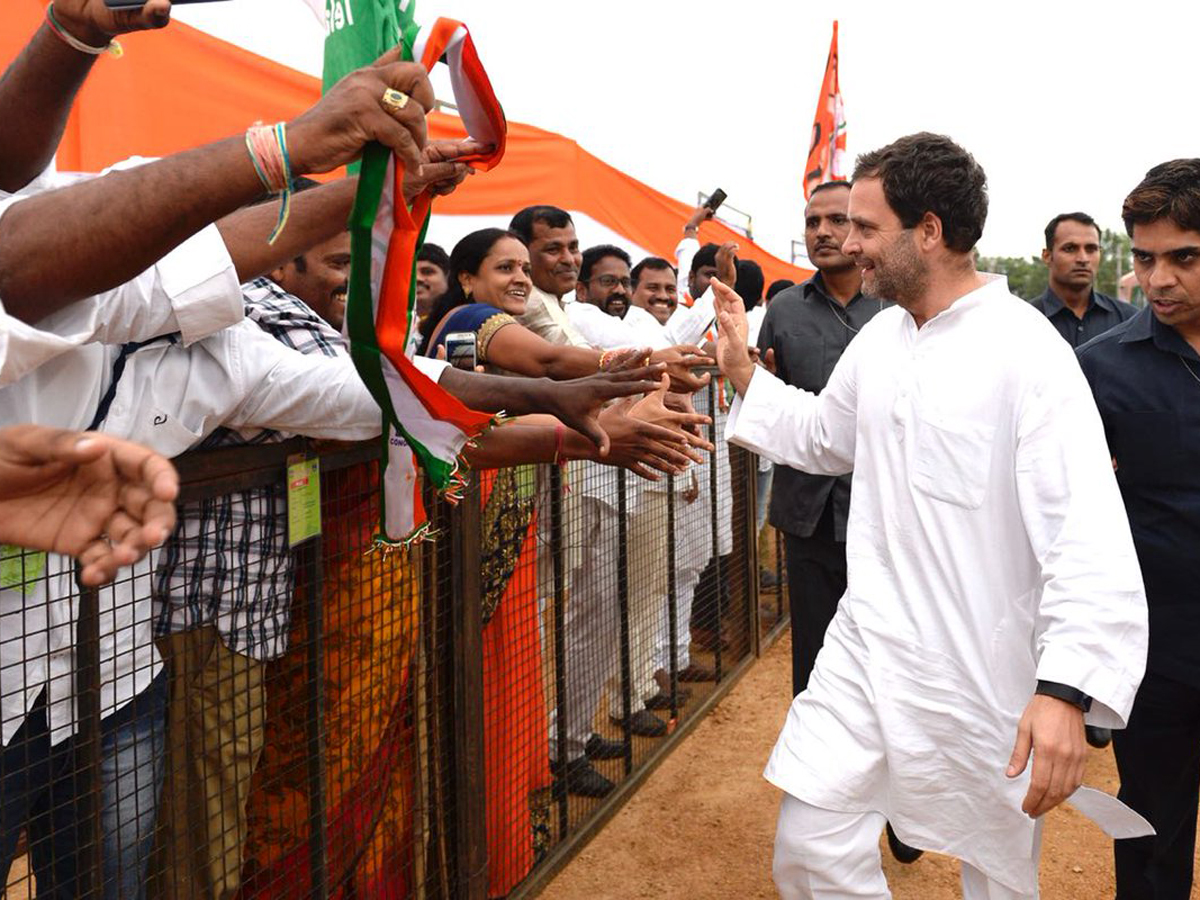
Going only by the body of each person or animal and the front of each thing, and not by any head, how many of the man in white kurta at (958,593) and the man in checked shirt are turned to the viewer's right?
1

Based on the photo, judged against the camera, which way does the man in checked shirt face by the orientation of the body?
to the viewer's right

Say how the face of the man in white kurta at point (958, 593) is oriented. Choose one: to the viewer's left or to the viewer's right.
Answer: to the viewer's left

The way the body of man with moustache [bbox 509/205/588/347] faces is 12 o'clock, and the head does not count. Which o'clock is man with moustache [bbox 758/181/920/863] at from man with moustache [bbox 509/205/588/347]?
man with moustache [bbox 758/181/920/863] is roughly at 11 o'clock from man with moustache [bbox 509/205/588/347].

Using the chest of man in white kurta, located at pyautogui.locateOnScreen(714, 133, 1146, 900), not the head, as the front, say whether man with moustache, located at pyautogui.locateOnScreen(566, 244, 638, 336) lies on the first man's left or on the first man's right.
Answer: on the first man's right

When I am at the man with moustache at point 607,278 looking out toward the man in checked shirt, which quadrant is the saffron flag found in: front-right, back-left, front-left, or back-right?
back-left

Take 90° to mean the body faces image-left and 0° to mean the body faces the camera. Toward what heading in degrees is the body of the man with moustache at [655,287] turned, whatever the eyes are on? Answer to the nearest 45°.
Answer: approximately 315°
